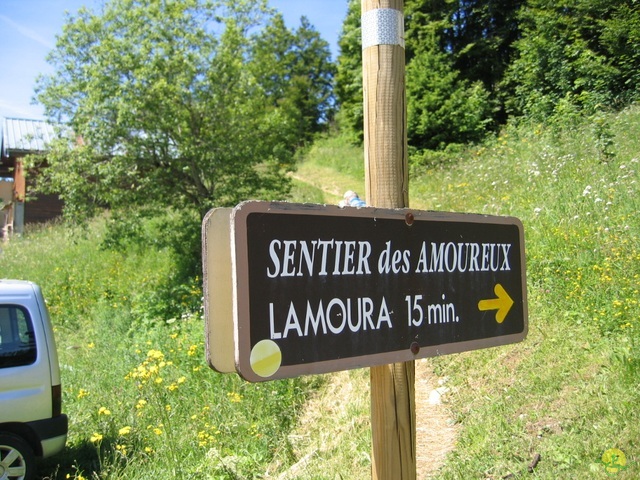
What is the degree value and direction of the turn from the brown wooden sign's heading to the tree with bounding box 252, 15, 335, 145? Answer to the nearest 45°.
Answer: approximately 135° to its left

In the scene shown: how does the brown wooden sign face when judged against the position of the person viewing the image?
facing the viewer and to the right of the viewer

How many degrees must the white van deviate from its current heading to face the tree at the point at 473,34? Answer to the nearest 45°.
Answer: approximately 135° to its right

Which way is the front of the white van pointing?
to the viewer's left

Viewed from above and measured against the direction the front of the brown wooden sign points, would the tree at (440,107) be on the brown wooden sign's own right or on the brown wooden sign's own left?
on the brown wooden sign's own left

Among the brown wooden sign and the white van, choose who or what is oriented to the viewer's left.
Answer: the white van

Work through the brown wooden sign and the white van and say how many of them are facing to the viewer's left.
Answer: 1

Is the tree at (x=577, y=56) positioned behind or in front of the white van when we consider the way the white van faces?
behind

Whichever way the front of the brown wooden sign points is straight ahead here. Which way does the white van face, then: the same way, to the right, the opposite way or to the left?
to the right
